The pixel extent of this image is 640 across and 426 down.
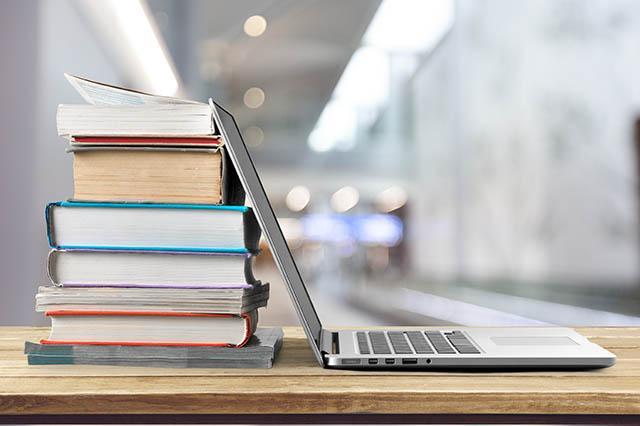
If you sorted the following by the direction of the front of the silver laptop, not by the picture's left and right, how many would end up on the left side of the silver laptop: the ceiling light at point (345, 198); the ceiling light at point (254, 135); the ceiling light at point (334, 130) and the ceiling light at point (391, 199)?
4

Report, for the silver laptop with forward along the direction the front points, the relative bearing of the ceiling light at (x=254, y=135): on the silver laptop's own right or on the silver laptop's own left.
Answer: on the silver laptop's own left

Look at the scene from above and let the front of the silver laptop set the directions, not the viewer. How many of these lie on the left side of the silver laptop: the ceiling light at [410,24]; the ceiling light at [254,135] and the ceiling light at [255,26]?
3

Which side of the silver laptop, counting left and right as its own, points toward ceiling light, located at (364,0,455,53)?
left

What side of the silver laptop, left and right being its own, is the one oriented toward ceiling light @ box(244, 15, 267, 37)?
left

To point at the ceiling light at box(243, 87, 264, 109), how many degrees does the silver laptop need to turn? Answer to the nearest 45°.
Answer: approximately 90° to its left

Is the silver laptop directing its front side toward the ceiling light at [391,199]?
no

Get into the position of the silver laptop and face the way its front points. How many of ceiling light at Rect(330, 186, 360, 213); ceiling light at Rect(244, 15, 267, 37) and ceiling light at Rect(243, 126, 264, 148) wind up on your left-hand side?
3

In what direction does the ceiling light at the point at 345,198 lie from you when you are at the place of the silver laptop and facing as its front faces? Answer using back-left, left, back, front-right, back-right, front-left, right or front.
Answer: left

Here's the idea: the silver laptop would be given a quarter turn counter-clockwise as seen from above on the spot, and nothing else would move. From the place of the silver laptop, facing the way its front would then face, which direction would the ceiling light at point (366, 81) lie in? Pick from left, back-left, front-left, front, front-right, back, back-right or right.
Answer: front

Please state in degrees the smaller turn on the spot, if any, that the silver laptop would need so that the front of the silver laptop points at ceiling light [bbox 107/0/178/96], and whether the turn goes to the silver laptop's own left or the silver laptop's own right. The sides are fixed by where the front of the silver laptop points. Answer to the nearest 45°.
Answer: approximately 135° to the silver laptop's own left

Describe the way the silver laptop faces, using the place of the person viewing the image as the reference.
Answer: facing to the right of the viewer
